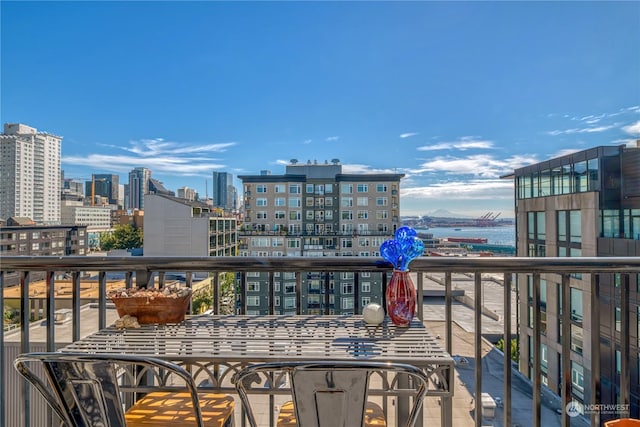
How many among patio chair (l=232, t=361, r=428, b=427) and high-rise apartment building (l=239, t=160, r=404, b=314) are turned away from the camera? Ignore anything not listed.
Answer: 1

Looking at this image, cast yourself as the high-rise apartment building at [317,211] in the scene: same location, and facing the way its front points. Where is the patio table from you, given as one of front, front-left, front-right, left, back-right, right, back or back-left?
front

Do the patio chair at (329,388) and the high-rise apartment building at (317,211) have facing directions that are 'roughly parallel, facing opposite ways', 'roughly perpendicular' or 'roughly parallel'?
roughly parallel, facing opposite ways

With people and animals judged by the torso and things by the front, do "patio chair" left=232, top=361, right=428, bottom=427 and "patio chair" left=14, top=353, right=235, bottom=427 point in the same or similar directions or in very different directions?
same or similar directions

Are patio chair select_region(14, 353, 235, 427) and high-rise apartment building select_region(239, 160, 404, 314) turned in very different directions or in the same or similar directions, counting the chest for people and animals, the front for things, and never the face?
very different directions

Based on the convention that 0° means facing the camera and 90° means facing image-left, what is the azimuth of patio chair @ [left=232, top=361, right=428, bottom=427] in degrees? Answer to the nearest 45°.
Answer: approximately 180°

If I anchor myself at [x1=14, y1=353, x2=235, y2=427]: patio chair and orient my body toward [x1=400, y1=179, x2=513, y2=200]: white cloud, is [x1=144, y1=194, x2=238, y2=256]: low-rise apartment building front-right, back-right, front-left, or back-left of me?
front-left

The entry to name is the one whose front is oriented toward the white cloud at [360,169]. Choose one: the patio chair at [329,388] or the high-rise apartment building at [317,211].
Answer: the patio chair

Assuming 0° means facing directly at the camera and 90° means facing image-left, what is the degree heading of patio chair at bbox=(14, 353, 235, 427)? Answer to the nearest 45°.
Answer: approximately 225°

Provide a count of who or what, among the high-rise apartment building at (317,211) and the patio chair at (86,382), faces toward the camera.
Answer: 1

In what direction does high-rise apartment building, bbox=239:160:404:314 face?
toward the camera

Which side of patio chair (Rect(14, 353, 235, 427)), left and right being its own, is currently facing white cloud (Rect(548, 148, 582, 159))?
front

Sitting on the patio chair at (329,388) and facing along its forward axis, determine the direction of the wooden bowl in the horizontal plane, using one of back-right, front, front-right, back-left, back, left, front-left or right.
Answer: front-left
